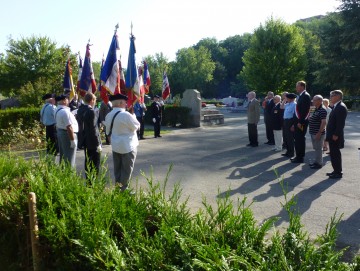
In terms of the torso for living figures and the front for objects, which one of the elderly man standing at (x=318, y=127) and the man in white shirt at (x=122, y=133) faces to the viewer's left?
the elderly man standing

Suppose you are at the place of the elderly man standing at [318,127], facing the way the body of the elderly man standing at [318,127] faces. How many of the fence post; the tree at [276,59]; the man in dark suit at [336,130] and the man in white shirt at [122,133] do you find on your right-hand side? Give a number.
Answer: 1

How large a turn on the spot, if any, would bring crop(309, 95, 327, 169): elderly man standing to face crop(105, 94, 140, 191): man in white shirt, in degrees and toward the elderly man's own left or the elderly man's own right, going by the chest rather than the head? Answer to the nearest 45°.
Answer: approximately 45° to the elderly man's own left

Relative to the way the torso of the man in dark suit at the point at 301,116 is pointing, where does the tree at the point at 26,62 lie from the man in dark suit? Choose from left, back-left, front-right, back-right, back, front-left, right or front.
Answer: front-right

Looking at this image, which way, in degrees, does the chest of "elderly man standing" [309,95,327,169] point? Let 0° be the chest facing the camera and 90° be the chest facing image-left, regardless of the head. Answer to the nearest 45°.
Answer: approximately 90°

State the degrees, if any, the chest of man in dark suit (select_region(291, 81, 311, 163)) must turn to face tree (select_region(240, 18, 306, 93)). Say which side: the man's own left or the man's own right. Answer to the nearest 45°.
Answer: approximately 90° to the man's own right

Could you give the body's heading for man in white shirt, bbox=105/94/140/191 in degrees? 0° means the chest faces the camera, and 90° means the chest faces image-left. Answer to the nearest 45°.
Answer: approximately 225°

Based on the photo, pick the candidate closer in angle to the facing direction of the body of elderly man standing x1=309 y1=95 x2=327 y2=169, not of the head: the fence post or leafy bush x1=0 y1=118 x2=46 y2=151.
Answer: the leafy bush

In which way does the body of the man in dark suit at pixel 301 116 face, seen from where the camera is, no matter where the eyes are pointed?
to the viewer's left

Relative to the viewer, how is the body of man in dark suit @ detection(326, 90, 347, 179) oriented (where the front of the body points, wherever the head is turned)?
to the viewer's left

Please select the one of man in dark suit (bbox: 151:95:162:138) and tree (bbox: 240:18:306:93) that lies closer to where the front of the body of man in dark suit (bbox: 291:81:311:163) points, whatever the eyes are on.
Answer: the man in dark suit
